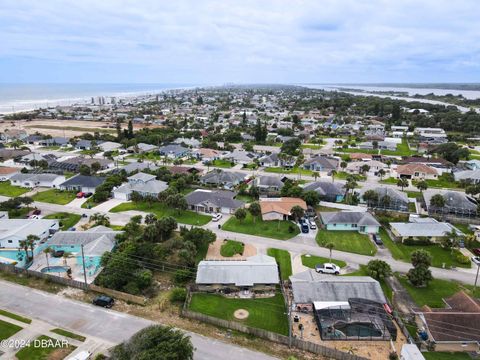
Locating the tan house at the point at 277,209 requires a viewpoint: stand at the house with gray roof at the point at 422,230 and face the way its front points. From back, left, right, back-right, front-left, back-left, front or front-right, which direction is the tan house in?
right

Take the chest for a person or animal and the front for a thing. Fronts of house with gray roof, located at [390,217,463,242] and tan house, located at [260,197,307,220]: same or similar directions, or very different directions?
same or similar directions

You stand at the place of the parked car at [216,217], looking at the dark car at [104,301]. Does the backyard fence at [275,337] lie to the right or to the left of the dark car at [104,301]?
left

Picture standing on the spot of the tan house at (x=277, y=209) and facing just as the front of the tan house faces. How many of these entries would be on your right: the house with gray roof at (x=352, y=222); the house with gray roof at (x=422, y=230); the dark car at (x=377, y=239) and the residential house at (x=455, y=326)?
0

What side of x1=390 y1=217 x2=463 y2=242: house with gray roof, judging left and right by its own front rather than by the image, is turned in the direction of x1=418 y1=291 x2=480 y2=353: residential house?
front

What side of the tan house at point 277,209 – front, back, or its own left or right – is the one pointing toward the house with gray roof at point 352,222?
left

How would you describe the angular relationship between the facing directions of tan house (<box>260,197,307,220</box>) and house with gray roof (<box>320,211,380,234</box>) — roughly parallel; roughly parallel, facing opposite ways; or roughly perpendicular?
roughly parallel

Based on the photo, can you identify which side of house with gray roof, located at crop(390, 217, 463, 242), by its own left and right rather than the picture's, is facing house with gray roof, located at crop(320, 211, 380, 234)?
right

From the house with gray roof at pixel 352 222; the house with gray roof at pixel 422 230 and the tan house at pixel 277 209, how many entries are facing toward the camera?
3

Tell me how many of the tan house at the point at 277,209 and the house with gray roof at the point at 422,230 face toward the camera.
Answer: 2

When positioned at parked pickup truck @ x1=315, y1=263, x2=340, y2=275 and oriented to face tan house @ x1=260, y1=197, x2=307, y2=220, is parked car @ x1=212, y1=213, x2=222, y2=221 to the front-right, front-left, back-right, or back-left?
front-left

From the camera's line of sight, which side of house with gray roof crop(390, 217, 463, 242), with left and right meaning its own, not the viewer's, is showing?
front

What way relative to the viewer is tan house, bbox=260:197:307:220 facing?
toward the camera

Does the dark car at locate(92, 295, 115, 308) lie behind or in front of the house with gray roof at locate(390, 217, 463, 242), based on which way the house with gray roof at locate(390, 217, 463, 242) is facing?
in front

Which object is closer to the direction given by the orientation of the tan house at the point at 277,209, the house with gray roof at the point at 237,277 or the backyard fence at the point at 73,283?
the house with gray roof

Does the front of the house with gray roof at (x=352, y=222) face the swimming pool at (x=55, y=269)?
no
